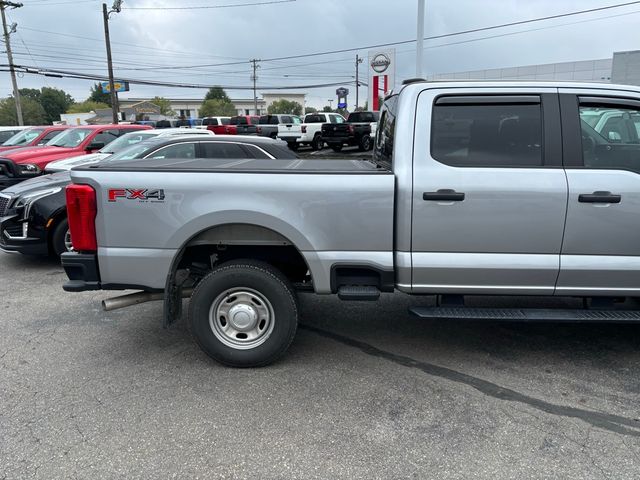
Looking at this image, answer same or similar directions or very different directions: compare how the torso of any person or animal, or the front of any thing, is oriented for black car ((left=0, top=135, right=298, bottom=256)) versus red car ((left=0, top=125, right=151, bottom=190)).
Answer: same or similar directions

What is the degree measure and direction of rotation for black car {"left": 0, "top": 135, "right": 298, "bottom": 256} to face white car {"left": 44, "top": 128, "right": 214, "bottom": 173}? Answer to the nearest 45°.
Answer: approximately 135° to its right

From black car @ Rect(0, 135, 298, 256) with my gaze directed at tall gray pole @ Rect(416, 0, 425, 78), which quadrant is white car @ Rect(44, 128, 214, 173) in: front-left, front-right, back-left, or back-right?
front-left

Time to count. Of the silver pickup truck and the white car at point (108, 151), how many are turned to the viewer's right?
1

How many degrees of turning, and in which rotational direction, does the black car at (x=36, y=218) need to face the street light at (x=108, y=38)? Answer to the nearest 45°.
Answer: approximately 135° to its right

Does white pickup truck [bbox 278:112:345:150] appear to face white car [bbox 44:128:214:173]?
no

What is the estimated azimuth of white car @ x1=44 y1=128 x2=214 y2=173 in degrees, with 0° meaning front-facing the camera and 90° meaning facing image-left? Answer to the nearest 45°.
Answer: approximately 45°

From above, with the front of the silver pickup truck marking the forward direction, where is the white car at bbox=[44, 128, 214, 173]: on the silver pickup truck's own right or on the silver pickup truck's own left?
on the silver pickup truck's own left

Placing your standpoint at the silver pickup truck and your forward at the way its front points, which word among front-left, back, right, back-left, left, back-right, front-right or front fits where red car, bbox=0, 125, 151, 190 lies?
back-left

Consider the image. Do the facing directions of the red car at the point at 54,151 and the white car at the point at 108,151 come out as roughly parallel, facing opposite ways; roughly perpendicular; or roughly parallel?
roughly parallel

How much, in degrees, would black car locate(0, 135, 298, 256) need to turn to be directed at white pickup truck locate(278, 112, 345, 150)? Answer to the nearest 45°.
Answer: approximately 180°

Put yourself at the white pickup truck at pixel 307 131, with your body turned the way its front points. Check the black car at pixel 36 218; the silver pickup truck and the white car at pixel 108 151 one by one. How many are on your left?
0

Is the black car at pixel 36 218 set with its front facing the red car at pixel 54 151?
no

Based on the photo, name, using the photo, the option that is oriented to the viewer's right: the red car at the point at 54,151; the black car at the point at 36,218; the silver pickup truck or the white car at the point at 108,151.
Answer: the silver pickup truck

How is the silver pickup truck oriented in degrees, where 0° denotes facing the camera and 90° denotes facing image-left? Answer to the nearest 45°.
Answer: approximately 270°

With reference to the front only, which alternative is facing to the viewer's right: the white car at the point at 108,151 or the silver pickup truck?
the silver pickup truck
